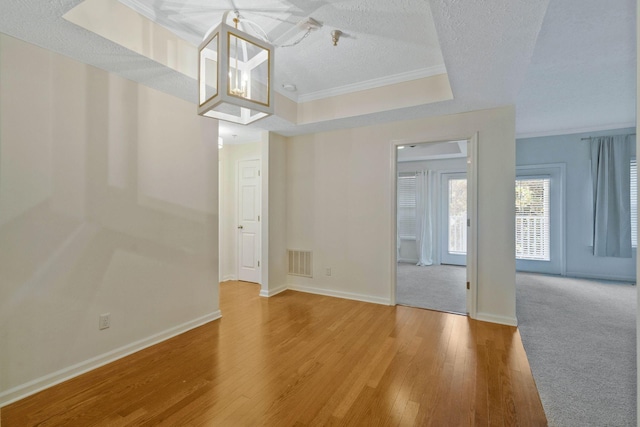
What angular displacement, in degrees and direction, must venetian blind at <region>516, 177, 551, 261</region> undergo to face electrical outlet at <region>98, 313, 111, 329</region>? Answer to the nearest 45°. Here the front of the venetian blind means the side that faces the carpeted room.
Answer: approximately 45° to its right

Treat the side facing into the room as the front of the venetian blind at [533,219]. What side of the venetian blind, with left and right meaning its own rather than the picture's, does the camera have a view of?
front

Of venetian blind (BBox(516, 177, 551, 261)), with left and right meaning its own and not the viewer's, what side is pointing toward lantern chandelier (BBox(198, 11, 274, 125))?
front

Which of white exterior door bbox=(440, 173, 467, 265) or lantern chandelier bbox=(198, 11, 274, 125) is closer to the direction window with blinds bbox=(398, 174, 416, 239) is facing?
the lantern chandelier

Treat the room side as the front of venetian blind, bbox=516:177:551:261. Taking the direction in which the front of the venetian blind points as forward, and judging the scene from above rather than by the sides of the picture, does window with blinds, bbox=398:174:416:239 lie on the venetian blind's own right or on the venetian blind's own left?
on the venetian blind's own right

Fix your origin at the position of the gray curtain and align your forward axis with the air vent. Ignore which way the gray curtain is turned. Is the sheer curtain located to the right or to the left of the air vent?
right

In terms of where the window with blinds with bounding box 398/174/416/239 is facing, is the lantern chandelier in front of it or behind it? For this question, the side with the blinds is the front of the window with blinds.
in front

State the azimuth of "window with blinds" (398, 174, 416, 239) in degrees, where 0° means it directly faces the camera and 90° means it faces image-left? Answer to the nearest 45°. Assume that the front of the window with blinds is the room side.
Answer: approximately 0°

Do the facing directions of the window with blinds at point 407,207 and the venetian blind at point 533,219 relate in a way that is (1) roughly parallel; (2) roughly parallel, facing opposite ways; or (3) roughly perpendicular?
roughly parallel

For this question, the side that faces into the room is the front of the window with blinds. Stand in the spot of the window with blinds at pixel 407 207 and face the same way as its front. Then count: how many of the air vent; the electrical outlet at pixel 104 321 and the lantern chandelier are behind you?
0

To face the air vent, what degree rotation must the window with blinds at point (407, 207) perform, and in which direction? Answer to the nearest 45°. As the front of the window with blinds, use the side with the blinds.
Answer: approximately 45° to its right

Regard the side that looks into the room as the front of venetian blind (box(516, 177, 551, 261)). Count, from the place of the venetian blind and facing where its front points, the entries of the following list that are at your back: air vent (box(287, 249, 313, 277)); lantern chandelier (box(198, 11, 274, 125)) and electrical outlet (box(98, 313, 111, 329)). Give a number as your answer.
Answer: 0
